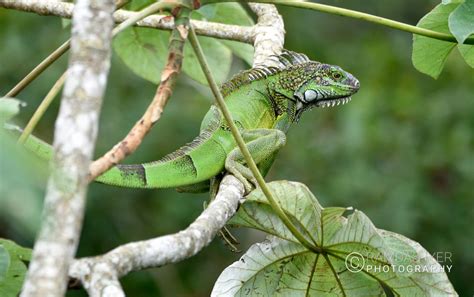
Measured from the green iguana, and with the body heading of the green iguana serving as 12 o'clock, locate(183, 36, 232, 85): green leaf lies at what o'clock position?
The green leaf is roughly at 9 o'clock from the green iguana.

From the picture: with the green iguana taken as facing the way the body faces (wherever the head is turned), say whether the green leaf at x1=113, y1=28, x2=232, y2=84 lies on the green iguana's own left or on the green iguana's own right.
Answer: on the green iguana's own left

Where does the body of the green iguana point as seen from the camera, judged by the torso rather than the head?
to the viewer's right

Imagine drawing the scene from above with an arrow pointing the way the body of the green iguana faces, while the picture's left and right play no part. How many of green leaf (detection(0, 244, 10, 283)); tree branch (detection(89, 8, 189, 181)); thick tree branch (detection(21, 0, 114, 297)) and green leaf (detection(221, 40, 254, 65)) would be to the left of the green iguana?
1

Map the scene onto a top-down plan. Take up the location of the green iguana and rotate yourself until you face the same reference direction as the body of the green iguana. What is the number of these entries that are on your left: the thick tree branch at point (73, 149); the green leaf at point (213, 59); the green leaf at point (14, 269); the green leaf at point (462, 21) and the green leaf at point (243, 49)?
2

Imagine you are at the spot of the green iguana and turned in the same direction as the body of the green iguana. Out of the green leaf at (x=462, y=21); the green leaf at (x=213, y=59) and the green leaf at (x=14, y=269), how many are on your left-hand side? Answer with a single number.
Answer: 1

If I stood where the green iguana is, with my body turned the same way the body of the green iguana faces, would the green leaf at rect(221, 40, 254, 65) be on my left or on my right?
on my left

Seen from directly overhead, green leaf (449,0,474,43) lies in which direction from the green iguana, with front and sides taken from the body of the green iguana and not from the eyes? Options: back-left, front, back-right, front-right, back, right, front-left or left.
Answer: front-right

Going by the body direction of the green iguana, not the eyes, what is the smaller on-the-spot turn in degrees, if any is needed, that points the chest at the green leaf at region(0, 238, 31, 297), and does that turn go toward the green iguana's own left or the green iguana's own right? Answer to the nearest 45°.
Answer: approximately 135° to the green iguana's own right
